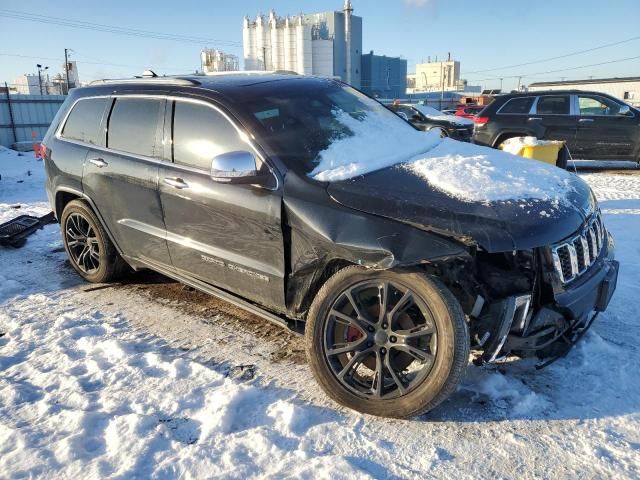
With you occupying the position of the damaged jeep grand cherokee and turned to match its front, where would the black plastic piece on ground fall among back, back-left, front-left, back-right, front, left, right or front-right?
back

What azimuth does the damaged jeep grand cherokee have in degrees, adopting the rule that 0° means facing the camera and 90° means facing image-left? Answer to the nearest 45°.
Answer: approximately 315°

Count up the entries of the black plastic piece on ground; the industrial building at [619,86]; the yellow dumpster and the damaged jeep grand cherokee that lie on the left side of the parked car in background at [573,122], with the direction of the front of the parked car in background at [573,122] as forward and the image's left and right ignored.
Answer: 1

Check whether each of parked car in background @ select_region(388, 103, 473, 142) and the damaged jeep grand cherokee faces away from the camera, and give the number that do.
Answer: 0

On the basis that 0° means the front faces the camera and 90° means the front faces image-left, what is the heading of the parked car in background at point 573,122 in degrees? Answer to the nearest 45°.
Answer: approximately 270°
